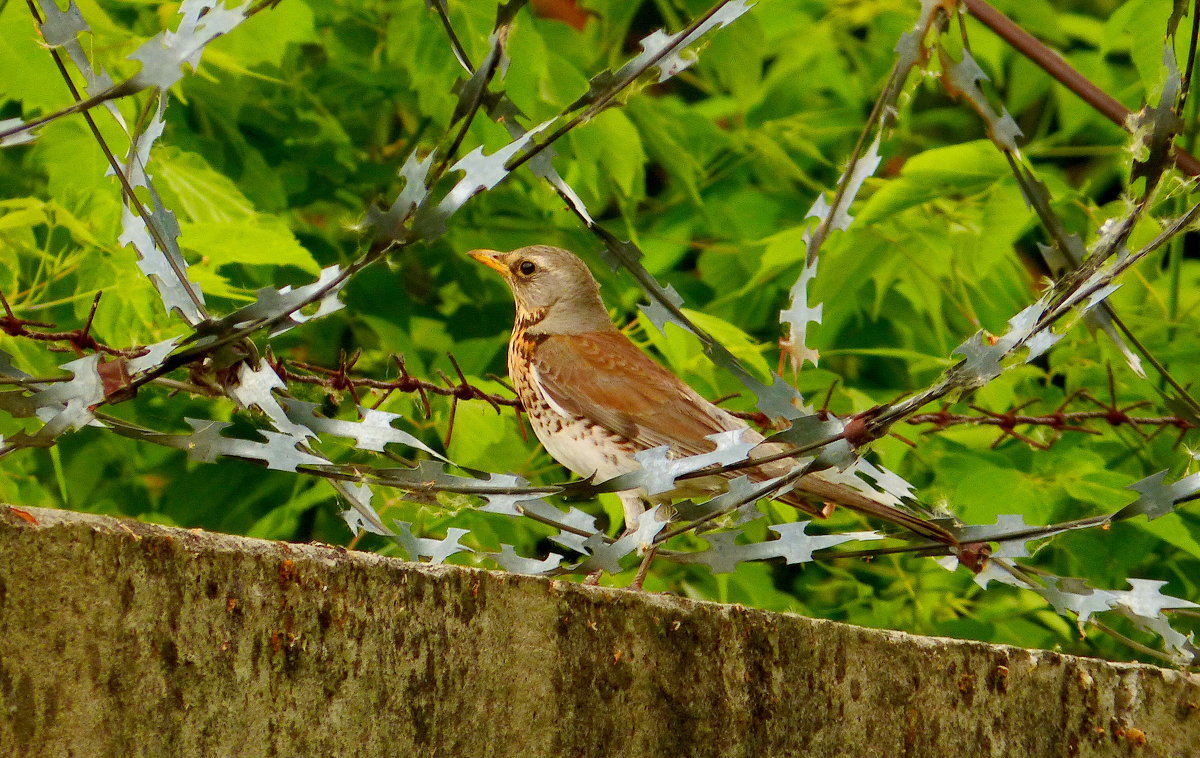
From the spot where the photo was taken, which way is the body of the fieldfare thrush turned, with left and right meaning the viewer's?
facing to the left of the viewer
